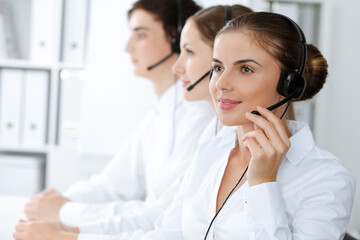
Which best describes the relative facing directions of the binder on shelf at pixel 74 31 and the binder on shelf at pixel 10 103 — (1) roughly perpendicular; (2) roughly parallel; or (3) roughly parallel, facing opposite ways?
roughly parallel

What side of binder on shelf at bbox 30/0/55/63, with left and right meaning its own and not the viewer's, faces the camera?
front

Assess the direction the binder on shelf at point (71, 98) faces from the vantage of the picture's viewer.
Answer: facing the viewer

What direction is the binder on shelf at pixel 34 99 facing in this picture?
toward the camera

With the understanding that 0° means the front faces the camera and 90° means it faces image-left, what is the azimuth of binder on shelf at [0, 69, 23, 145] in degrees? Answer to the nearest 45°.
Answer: approximately 0°

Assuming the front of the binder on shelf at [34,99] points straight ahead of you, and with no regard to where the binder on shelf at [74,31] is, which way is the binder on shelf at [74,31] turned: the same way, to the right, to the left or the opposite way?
the same way

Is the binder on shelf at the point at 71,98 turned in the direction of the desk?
yes

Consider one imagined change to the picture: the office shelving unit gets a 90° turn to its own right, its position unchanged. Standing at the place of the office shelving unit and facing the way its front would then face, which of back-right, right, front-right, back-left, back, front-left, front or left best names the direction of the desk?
left
